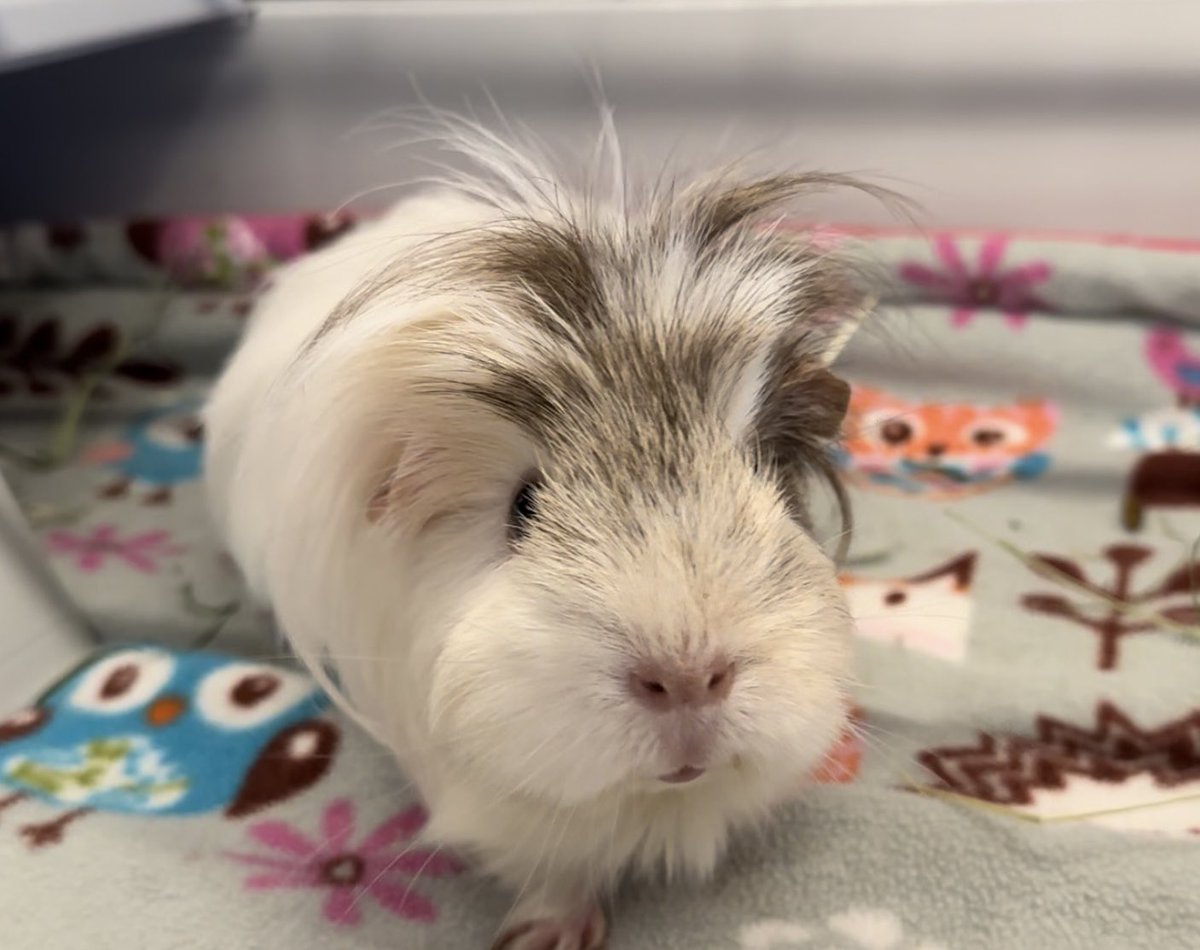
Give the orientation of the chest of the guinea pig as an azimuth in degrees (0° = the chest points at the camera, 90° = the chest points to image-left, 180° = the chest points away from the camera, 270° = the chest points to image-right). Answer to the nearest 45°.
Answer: approximately 315°
